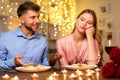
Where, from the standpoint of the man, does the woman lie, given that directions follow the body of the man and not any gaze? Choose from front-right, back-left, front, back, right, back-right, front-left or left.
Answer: front-left

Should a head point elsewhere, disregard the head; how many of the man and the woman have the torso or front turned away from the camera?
0

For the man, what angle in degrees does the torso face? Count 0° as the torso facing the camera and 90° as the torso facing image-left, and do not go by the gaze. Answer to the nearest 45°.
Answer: approximately 315°

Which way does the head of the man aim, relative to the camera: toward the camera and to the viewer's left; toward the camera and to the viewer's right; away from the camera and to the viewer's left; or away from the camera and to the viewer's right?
toward the camera and to the viewer's right

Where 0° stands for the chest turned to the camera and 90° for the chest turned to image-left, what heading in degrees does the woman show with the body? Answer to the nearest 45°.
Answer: approximately 0°

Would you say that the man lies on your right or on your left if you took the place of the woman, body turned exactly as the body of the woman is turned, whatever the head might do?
on your right
